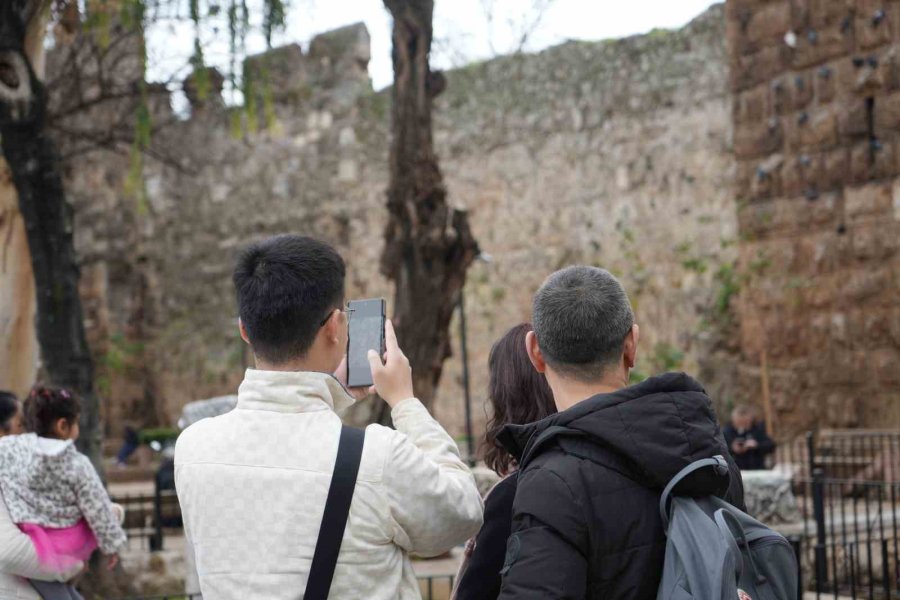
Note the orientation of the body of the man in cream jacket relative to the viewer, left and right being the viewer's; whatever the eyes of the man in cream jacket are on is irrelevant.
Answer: facing away from the viewer and to the right of the viewer

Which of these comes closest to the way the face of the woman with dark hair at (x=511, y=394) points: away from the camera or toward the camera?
away from the camera

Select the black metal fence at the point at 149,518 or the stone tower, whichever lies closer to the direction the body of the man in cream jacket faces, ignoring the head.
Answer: the stone tower

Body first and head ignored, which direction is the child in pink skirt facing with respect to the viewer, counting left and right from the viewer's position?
facing away from the viewer and to the right of the viewer

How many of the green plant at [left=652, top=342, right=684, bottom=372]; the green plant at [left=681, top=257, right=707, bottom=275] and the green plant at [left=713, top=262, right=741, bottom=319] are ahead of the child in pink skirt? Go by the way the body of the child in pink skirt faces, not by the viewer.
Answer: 3

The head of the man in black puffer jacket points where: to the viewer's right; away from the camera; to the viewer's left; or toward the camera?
away from the camera

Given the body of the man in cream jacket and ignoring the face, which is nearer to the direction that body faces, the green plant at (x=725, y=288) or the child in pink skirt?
the green plant

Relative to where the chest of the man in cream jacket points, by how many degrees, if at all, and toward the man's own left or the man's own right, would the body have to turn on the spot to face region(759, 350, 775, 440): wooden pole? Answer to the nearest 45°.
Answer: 0° — they already face it
